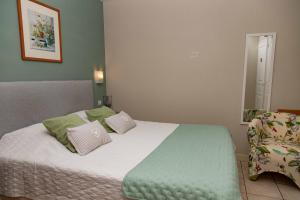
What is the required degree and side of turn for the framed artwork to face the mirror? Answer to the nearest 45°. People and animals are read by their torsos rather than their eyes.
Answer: approximately 45° to its left

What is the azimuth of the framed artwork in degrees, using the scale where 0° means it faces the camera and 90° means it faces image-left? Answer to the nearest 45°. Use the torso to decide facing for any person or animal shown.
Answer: approximately 315°

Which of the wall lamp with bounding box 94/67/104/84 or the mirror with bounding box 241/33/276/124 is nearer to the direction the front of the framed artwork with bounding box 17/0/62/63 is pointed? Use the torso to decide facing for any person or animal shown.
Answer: the mirror

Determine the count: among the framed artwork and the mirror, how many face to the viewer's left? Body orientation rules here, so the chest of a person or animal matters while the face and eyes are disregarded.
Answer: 0

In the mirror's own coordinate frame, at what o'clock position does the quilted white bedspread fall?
The quilted white bedspread is roughly at 1 o'clock from the mirror.

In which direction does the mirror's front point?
toward the camera

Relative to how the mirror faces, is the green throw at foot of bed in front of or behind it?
in front

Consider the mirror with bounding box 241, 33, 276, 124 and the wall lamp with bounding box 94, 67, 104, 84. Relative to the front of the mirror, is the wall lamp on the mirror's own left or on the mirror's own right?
on the mirror's own right

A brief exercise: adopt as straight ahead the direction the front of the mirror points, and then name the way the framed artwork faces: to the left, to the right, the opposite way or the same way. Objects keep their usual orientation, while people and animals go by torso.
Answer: to the left

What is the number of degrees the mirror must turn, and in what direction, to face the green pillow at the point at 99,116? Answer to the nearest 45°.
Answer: approximately 45° to its right

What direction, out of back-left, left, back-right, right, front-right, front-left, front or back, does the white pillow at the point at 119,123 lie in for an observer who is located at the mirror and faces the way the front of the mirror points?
front-right
